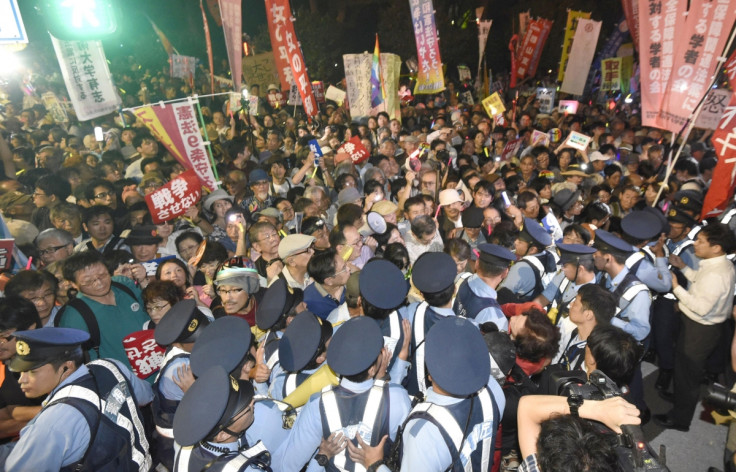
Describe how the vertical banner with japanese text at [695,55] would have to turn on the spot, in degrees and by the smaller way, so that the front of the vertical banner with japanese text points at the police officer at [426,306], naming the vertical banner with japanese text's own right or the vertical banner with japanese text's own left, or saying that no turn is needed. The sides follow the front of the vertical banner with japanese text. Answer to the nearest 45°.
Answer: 0° — it already faces them

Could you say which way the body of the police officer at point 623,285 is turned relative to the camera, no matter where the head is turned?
to the viewer's left

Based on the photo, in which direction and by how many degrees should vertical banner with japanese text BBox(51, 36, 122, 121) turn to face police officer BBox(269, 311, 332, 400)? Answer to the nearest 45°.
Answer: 0° — it already faces them

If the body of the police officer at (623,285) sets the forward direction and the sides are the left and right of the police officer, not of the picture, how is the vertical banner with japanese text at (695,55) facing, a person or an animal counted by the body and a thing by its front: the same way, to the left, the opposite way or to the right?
to the left

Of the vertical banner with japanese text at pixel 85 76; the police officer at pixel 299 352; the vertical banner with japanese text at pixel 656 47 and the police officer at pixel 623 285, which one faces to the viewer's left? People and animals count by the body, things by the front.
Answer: the police officer at pixel 623 285

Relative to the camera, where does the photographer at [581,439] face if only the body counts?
away from the camera

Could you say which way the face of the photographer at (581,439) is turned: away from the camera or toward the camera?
away from the camera

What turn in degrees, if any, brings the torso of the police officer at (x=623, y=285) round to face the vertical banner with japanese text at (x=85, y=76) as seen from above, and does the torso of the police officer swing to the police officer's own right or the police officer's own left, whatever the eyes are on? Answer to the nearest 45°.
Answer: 0° — they already face it

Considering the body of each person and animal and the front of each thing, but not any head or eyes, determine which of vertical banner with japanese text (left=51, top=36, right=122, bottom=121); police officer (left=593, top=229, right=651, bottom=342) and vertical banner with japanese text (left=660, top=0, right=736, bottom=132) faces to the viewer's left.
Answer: the police officer
